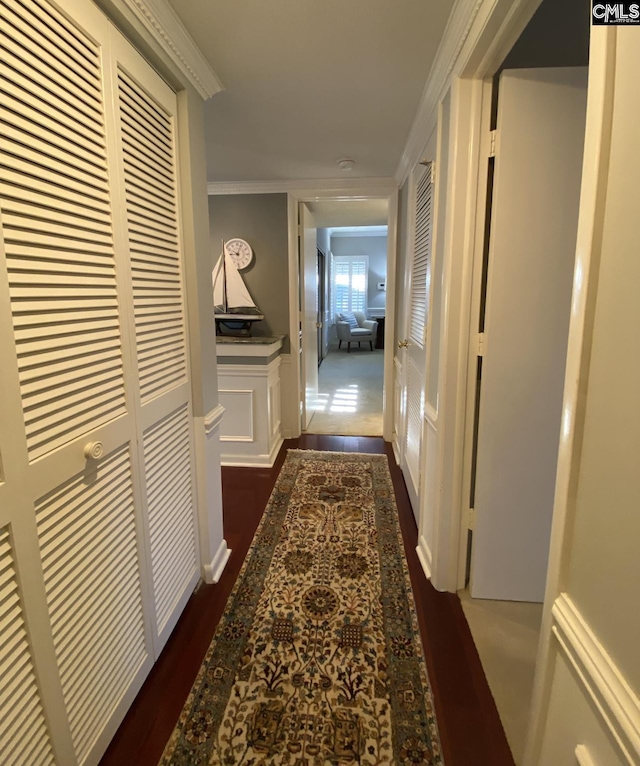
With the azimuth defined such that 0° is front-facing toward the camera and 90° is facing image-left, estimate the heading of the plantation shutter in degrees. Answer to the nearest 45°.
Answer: approximately 0°

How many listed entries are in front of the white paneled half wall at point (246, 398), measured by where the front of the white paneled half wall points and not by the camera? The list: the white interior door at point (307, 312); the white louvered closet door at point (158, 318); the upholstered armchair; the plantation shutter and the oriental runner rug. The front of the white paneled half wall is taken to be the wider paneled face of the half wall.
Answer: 2

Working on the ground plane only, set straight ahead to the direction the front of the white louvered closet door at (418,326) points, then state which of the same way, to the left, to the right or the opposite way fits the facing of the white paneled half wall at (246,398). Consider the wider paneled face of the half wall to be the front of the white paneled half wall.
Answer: to the left

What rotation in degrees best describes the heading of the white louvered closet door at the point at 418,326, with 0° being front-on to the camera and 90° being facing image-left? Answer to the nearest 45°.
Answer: approximately 90°

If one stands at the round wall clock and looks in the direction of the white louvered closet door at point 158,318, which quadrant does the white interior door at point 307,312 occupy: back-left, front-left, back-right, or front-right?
back-left

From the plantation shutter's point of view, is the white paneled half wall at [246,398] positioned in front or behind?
in front

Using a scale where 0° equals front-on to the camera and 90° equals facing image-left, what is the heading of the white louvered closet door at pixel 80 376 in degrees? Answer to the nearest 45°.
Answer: approximately 315°

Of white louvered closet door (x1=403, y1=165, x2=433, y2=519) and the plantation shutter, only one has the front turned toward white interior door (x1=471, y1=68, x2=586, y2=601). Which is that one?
the plantation shutter

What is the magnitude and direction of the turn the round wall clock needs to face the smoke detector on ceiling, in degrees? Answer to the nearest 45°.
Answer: approximately 45° to its left

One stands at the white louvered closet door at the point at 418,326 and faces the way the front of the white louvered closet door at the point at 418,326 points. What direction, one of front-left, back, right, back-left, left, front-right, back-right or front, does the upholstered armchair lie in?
right

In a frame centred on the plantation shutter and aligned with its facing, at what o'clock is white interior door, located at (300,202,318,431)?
The white interior door is roughly at 12 o'clock from the plantation shutter.

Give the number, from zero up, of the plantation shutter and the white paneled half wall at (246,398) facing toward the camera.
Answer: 2

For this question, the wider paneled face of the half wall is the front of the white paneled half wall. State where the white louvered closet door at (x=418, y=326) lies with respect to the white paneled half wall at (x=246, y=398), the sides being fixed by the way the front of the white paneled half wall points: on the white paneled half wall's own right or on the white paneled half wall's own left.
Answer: on the white paneled half wall's own left

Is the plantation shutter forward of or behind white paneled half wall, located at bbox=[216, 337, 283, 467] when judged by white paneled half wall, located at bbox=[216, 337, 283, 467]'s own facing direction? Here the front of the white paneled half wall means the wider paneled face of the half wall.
behind
